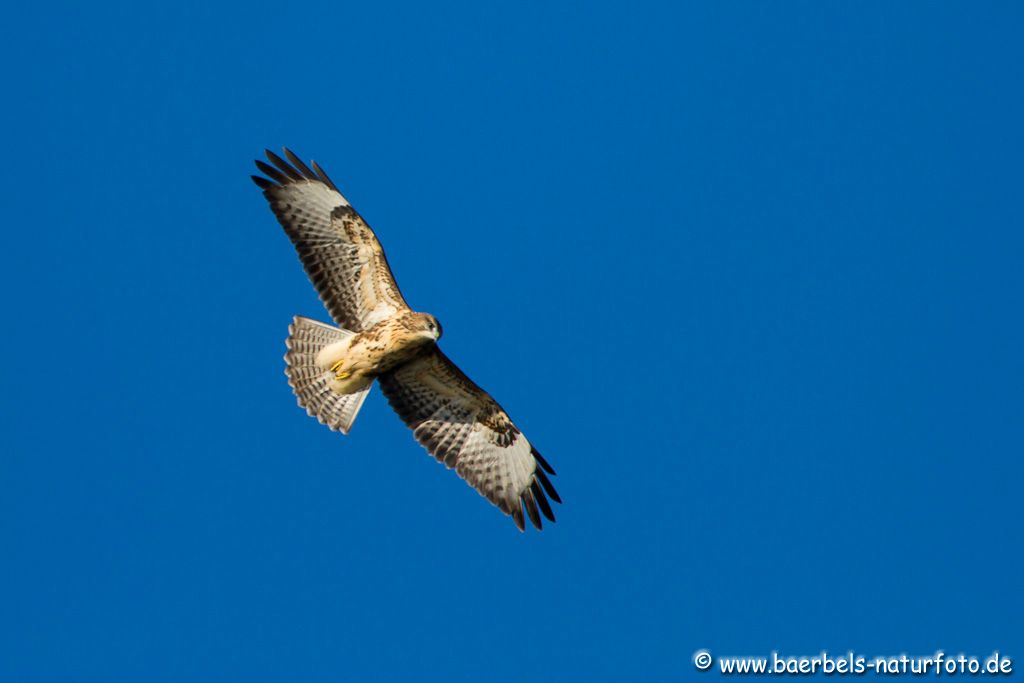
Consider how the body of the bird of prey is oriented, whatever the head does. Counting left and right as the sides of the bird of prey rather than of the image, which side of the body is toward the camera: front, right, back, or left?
right
